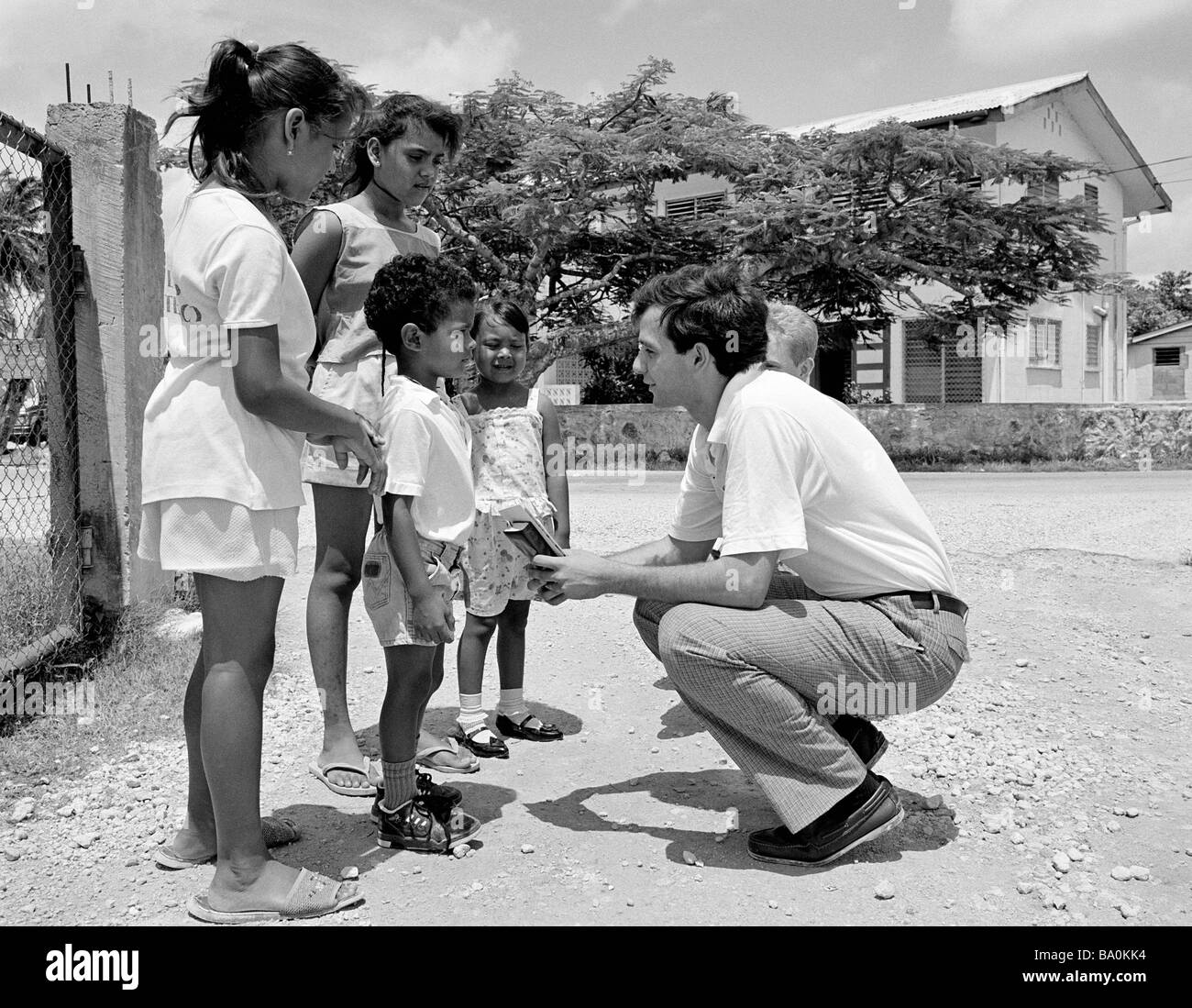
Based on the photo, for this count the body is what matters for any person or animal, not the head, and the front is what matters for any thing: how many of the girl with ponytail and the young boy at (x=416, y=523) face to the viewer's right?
2

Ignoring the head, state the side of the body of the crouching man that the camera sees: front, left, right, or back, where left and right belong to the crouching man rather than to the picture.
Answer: left

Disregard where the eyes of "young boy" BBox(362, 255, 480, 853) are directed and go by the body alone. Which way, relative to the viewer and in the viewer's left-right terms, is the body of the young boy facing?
facing to the right of the viewer

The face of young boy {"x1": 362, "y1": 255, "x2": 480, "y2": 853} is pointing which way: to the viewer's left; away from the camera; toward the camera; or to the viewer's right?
to the viewer's right

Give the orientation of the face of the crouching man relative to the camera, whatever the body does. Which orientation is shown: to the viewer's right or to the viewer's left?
to the viewer's left

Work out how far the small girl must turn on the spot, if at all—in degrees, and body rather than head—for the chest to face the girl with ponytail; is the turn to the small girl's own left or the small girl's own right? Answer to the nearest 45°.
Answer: approximately 45° to the small girl's own right

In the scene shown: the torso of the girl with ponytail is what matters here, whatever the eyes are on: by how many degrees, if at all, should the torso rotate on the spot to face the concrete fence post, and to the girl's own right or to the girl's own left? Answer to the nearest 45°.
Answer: approximately 90° to the girl's own left

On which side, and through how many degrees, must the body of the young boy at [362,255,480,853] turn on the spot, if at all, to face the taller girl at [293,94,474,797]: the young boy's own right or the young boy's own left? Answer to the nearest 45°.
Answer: approximately 90° to the young boy's own left

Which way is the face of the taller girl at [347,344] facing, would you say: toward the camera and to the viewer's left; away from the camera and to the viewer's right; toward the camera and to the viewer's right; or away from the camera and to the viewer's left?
toward the camera and to the viewer's right

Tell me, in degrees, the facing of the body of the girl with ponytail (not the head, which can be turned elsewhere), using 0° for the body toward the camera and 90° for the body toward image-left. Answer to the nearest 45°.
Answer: approximately 270°
